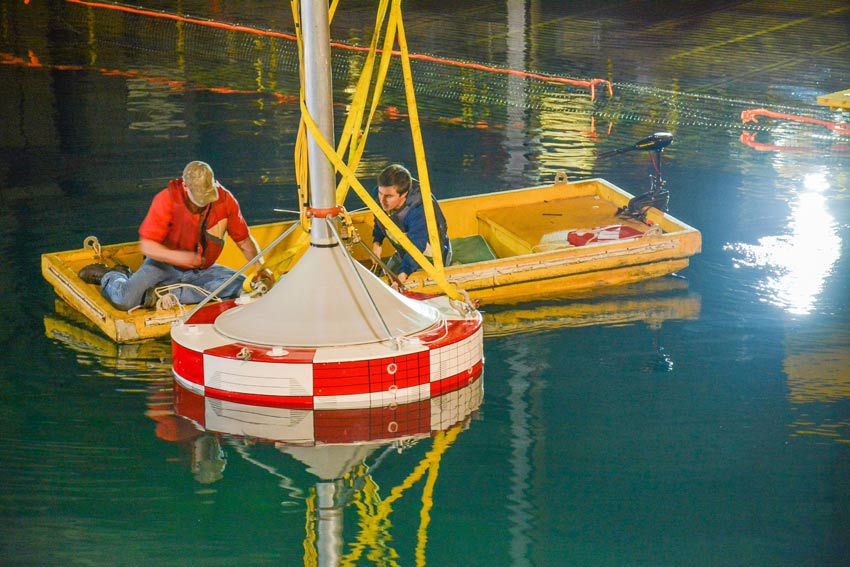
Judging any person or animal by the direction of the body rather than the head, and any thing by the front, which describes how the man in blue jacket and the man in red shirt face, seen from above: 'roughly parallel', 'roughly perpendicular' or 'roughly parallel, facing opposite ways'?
roughly perpendicular

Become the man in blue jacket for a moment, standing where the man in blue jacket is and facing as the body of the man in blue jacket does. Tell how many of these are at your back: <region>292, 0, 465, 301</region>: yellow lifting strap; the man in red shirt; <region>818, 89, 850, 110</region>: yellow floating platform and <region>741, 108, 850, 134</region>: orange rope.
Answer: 2

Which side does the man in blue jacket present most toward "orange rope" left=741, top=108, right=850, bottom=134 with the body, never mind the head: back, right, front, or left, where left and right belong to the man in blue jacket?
back

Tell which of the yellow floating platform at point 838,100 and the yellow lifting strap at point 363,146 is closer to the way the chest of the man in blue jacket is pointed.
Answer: the yellow lifting strap

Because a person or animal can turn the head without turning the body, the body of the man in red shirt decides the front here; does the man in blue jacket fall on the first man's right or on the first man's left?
on the first man's left

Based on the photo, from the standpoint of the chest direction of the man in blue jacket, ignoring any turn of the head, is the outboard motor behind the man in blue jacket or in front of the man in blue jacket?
behind

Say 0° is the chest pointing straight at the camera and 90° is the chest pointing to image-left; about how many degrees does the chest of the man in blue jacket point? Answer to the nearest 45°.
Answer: approximately 45°

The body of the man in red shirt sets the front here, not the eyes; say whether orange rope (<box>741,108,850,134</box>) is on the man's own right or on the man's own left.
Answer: on the man's own left
